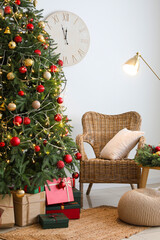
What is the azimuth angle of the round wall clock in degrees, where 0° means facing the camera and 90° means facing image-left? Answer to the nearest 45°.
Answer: approximately 0°

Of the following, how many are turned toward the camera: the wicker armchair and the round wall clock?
2

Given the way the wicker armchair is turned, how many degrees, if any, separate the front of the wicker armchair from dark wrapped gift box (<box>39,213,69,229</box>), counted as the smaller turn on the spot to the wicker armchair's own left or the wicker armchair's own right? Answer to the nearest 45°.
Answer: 0° — it already faces it

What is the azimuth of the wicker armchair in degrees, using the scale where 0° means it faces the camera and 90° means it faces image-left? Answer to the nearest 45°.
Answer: approximately 0°
